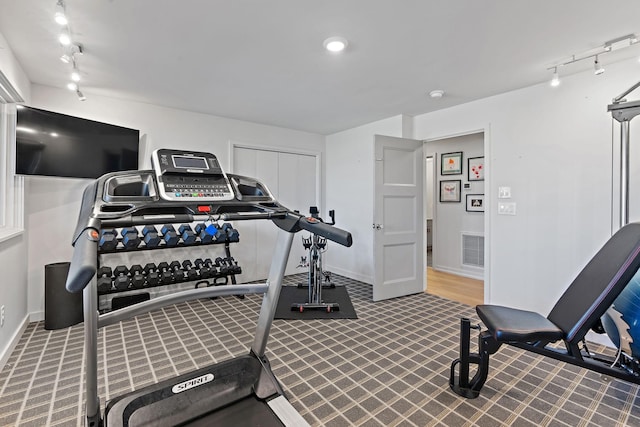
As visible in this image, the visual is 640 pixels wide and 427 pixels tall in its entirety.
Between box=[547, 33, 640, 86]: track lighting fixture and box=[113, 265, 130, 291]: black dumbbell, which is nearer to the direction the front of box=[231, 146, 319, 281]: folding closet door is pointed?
the track lighting fixture

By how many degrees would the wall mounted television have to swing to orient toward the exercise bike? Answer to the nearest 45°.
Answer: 0° — it already faces it

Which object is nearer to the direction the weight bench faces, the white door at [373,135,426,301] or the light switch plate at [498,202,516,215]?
the white door

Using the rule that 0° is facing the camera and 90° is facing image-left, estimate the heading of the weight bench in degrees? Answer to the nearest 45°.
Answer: approximately 45°
